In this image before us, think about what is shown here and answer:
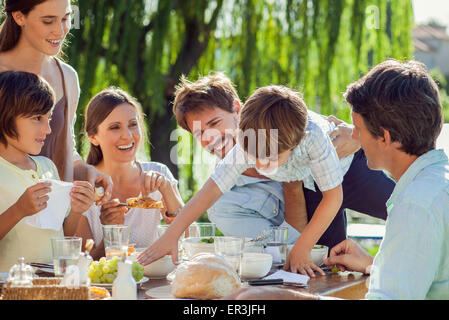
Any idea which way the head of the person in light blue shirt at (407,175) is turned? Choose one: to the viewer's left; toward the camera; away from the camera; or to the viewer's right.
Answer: to the viewer's left

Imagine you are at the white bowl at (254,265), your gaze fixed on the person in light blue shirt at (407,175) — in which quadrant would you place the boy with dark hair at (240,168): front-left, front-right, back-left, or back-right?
back-left

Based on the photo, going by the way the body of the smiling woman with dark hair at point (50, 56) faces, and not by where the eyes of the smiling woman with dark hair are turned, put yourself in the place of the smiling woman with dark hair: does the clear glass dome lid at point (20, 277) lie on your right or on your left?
on your right

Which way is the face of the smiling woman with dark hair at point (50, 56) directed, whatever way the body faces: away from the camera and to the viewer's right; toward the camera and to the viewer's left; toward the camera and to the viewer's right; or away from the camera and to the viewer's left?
toward the camera and to the viewer's right

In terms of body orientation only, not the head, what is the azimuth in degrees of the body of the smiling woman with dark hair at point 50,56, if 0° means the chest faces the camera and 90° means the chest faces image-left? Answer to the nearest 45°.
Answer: approximately 315°

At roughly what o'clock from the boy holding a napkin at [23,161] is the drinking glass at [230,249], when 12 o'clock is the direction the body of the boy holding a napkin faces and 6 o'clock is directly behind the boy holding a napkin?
The drinking glass is roughly at 12 o'clock from the boy holding a napkin.

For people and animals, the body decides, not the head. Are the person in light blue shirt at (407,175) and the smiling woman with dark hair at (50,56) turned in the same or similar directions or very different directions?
very different directions

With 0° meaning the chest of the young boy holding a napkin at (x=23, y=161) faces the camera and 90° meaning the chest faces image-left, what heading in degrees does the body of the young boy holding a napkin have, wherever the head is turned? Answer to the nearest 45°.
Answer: approximately 315°

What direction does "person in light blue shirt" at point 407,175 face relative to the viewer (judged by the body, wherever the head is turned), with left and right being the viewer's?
facing away from the viewer and to the left of the viewer
